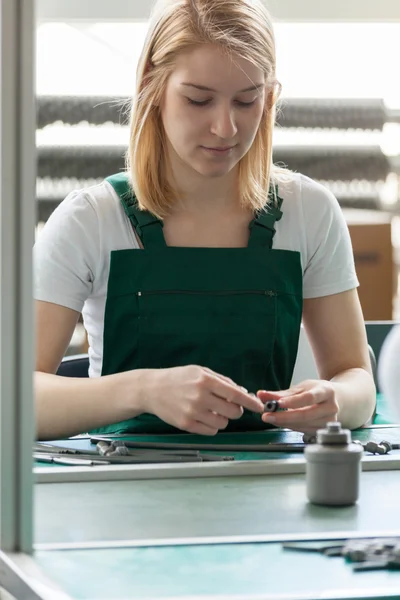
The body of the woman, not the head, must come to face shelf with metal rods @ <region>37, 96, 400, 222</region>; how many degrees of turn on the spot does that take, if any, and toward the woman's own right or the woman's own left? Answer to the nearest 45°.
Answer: approximately 180°

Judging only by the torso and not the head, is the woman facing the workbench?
yes

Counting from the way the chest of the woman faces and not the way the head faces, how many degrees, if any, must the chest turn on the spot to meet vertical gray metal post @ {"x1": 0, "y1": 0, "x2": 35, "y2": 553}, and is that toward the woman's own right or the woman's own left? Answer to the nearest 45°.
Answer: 0° — they already face it

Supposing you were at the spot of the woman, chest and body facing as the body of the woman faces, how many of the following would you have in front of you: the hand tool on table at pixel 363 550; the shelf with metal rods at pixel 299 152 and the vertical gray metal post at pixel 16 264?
2

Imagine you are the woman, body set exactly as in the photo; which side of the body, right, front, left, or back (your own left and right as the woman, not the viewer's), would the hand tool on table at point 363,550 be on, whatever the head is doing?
front

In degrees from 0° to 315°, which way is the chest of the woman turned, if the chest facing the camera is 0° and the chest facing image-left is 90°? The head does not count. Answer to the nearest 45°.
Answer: approximately 0°
